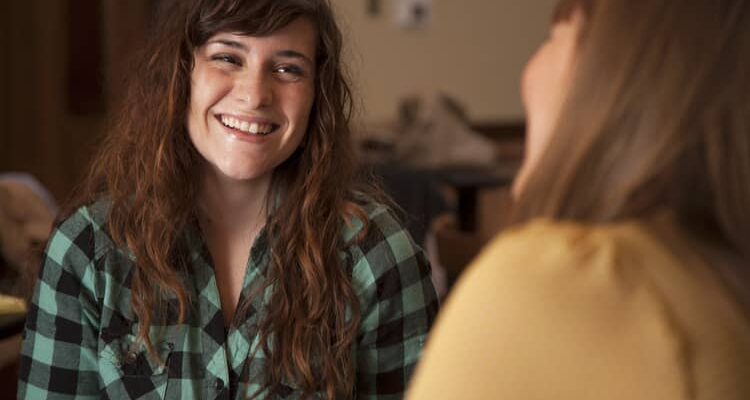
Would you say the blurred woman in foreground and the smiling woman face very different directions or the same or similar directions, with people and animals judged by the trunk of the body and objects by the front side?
very different directions

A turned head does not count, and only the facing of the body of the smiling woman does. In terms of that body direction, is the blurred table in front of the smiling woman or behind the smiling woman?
behind

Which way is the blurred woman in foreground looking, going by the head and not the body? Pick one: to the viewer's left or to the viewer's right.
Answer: to the viewer's left

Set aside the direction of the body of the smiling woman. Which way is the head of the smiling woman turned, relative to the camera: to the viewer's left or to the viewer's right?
to the viewer's right

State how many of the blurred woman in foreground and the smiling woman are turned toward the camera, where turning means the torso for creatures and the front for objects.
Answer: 1

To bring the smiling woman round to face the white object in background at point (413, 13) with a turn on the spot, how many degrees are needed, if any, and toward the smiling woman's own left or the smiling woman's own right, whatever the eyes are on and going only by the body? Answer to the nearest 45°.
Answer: approximately 180°

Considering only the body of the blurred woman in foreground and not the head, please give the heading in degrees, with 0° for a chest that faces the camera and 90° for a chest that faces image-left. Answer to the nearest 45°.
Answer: approximately 135°

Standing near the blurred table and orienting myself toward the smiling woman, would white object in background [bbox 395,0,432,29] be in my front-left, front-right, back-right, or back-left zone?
back-right

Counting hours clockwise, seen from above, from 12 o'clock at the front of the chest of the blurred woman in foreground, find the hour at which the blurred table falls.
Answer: The blurred table is roughly at 1 o'clock from the blurred woman in foreground.

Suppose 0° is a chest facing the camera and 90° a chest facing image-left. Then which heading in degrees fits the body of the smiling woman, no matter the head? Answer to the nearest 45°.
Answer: approximately 0°
